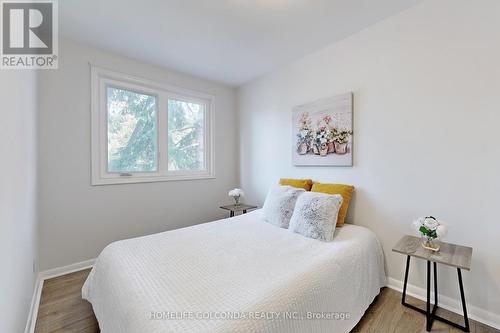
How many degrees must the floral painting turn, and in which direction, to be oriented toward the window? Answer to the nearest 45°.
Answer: approximately 45° to its right

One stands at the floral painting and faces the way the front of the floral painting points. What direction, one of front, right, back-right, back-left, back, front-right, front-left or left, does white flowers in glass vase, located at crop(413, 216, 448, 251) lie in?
left

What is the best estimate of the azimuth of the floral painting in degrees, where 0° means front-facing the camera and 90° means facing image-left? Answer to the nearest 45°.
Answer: approximately 45°

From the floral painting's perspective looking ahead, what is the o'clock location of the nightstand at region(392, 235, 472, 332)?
The nightstand is roughly at 9 o'clock from the floral painting.
